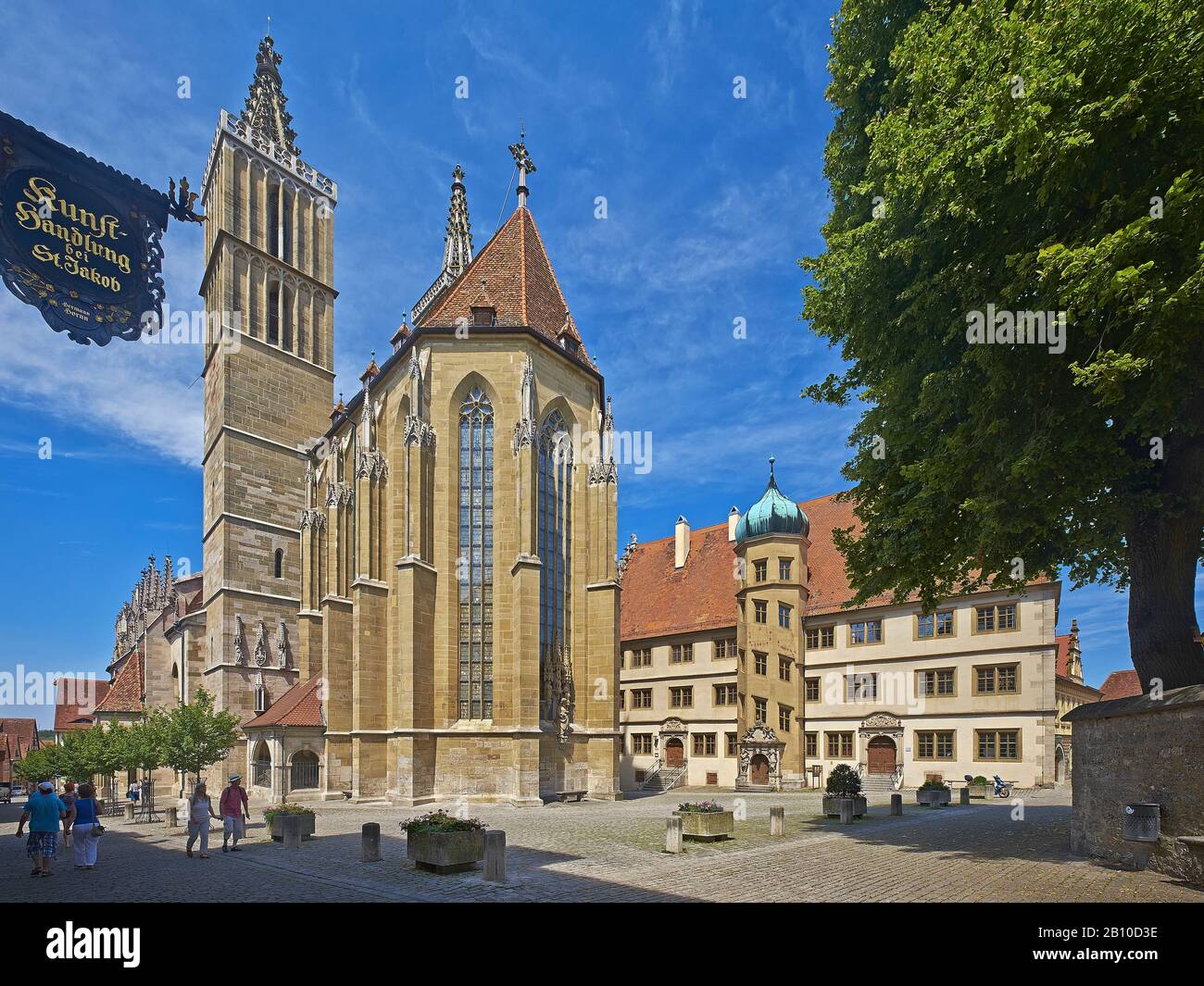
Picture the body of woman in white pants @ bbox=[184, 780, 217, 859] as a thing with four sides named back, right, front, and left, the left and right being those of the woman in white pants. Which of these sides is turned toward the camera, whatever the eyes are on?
front

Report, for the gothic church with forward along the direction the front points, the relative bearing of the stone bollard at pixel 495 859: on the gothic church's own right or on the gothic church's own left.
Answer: on the gothic church's own left

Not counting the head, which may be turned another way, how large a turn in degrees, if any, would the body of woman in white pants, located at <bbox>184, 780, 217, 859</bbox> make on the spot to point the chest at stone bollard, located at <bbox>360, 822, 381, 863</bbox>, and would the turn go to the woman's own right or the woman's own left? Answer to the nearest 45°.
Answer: approximately 45° to the woman's own left
